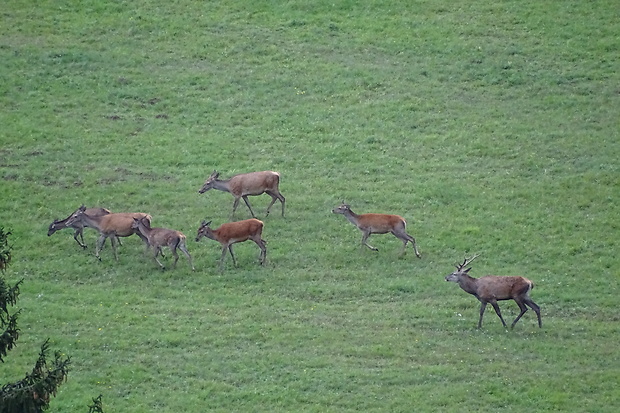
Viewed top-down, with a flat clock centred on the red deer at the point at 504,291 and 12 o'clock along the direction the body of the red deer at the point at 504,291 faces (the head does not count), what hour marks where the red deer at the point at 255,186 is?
the red deer at the point at 255,186 is roughly at 1 o'clock from the red deer at the point at 504,291.

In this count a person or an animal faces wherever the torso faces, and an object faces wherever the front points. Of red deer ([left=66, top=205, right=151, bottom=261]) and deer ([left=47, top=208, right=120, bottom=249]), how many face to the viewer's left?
2

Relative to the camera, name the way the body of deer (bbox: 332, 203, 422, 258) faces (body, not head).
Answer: to the viewer's left

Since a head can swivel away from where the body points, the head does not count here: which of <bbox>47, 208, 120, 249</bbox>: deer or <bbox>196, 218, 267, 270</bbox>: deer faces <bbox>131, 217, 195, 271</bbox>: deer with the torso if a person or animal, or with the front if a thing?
<bbox>196, 218, 267, 270</bbox>: deer

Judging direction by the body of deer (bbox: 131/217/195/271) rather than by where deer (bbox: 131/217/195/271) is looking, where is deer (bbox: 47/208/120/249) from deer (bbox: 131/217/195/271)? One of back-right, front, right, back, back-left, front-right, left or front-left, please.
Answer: front-right

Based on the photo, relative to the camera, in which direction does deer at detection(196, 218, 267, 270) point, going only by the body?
to the viewer's left

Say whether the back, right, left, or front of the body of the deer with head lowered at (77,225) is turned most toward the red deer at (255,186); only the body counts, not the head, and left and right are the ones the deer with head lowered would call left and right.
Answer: back

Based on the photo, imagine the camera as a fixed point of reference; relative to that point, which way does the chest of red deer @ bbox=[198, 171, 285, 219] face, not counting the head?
to the viewer's left

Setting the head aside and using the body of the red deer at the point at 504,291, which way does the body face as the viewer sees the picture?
to the viewer's left

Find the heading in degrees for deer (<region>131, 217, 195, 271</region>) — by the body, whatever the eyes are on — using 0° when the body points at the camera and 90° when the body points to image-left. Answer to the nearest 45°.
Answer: approximately 90°

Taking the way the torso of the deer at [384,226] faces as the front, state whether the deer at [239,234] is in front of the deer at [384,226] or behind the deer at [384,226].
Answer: in front

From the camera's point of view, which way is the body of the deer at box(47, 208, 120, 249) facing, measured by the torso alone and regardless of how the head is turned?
to the viewer's left
